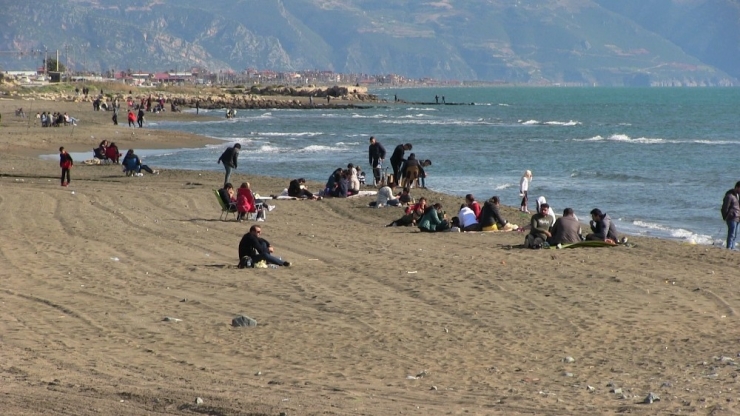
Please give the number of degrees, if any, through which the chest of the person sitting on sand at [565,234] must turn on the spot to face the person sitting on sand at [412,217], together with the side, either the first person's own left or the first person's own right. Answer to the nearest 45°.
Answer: approximately 45° to the first person's own left

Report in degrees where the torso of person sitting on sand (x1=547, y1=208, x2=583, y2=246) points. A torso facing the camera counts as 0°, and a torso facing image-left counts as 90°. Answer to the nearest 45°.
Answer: approximately 180°

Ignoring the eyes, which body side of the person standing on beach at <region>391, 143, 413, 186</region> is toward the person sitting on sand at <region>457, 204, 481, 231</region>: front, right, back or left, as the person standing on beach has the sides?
right

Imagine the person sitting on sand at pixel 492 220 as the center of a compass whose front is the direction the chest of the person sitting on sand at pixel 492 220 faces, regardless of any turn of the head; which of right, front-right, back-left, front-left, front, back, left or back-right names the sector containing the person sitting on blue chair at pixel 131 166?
back-left

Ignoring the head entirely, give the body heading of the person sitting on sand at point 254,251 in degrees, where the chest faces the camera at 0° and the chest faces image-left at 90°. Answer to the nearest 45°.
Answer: approximately 270°
